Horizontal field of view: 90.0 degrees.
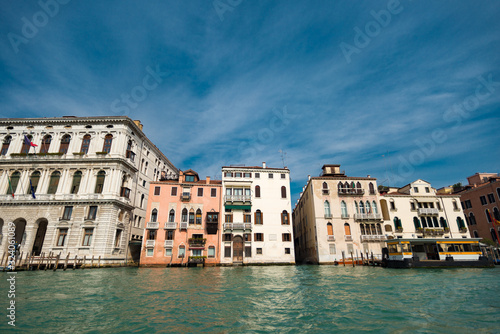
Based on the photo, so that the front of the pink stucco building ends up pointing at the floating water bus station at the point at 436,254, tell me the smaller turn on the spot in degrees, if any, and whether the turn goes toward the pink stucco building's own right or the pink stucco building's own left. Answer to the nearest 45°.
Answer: approximately 45° to the pink stucco building's own left

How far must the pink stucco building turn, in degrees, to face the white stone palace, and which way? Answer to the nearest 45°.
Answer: approximately 90° to its right

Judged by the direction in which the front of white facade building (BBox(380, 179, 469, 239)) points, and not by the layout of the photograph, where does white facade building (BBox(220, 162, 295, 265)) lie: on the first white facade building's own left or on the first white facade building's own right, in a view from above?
on the first white facade building's own right

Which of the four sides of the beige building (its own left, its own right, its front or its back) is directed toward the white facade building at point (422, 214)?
left

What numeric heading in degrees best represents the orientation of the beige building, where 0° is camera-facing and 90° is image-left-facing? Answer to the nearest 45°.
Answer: approximately 0°

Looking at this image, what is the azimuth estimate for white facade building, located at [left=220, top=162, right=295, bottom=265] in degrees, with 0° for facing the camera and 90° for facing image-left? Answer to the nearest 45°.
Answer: approximately 0°

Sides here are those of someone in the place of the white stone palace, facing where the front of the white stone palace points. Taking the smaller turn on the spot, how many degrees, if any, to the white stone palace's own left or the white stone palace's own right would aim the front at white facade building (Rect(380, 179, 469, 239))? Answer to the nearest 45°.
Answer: approximately 45° to the white stone palace's own left

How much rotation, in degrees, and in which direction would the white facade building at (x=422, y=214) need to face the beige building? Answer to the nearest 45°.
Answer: approximately 45° to its right

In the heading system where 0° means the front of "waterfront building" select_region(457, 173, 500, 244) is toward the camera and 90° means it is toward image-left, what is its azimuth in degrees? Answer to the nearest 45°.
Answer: approximately 45°

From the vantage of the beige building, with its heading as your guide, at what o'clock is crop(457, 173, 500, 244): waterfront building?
The waterfront building is roughly at 8 o'clock from the beige building.
